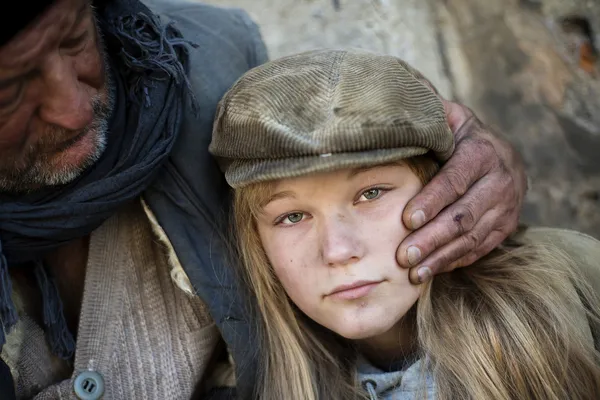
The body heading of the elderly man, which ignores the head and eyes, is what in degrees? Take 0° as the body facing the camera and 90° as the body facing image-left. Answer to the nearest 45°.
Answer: approximately 0°
